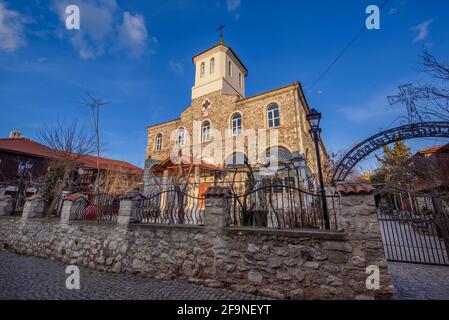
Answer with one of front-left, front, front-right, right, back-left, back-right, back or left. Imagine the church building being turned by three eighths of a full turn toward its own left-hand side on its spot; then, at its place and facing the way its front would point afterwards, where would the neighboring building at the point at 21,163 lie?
back

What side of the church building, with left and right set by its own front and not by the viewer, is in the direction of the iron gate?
left

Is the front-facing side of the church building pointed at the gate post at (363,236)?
no

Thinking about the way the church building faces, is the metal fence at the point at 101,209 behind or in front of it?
in front

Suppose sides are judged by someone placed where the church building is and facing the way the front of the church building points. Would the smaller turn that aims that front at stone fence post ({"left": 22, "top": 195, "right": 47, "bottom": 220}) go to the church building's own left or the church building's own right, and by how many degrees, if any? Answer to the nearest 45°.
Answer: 0° — it already faces it

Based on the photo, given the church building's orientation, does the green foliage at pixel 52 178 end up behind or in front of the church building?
in front

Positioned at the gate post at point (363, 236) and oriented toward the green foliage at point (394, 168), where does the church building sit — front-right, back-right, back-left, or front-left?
front-left

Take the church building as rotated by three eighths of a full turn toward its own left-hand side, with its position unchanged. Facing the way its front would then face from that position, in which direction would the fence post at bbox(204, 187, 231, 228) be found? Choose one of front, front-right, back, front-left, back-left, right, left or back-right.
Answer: right

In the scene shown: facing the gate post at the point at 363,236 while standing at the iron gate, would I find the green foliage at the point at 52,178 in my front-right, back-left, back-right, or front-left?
front-right

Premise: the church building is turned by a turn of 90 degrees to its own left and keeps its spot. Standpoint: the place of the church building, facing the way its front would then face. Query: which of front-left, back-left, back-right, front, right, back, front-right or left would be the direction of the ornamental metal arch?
front
